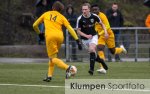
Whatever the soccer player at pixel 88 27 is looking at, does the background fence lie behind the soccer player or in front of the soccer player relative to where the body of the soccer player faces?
behind

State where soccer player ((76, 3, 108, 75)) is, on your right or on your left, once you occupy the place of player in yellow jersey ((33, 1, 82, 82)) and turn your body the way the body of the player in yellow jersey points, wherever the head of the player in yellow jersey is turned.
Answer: on your right
